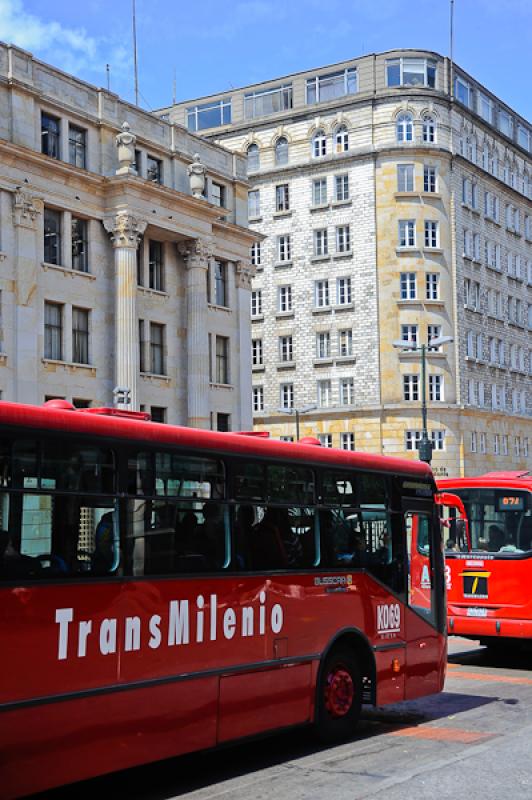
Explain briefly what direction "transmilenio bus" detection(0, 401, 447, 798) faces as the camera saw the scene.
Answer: facing away from the viewer and to the right of the viewer

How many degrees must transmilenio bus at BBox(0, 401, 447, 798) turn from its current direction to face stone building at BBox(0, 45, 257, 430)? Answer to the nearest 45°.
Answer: approximately 45° to its left

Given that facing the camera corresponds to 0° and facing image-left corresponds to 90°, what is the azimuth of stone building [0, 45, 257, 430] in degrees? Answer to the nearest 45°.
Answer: approximately 315°

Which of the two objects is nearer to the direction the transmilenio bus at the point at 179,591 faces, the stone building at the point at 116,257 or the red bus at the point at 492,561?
the red bus

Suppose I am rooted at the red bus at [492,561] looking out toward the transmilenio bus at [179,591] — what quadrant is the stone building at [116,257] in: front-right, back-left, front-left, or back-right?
back-right

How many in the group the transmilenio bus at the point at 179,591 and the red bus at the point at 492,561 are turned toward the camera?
1

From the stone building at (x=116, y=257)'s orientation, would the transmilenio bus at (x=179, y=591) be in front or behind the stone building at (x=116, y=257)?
in front

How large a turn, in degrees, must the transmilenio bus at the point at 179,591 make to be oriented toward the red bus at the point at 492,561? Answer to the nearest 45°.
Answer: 0° — it already faces it

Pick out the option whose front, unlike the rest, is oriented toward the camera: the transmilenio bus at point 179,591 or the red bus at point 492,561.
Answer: the red bus

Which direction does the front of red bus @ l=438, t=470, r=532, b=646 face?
toward the camera

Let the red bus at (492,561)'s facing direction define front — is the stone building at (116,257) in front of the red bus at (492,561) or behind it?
behind

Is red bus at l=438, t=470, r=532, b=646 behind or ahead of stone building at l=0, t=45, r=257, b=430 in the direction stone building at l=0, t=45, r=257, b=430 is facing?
ahead

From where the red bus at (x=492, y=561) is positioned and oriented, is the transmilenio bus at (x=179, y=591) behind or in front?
in front
